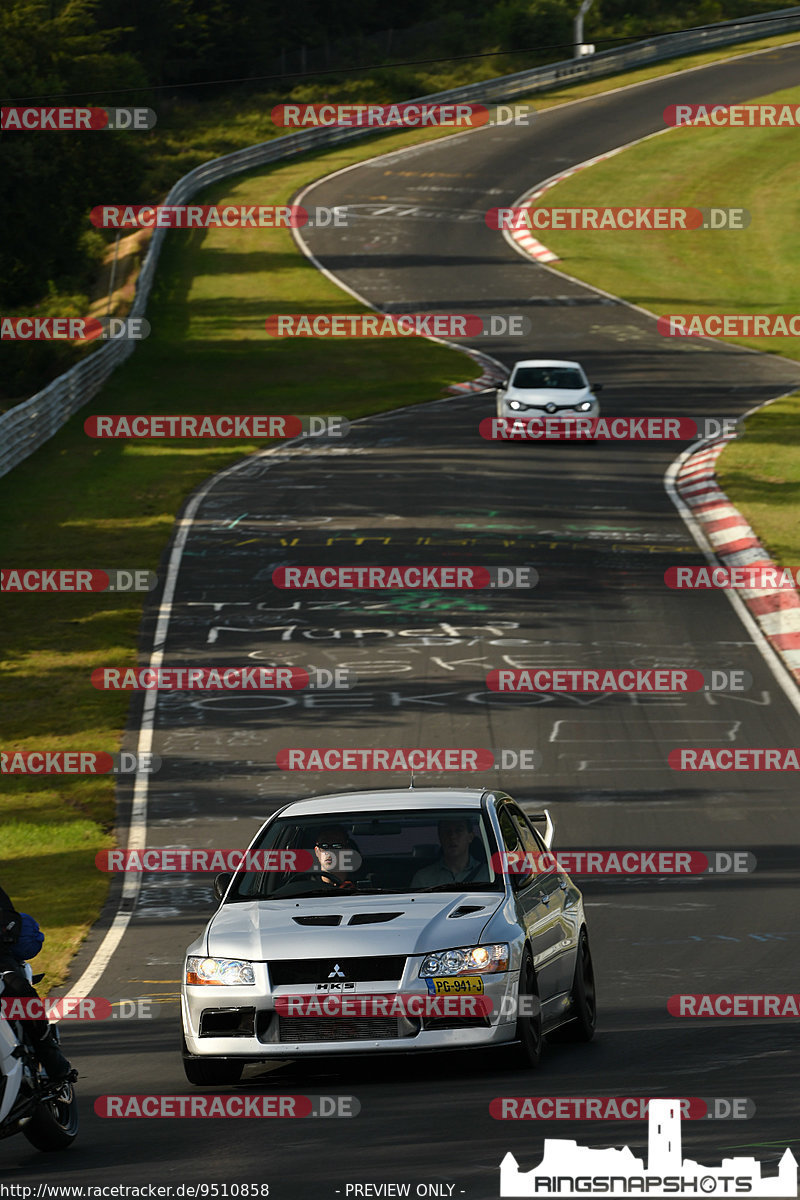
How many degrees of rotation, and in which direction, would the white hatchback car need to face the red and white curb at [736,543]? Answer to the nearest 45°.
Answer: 0° — it already faces it

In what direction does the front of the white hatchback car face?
toward the camera

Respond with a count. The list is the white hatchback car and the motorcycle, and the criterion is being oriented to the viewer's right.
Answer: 0

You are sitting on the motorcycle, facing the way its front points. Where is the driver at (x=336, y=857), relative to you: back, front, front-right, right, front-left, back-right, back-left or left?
back

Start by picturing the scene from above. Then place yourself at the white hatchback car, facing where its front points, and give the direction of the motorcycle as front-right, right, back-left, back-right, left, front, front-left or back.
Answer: front

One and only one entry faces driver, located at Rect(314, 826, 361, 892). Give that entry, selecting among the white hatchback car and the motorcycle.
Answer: the white hatchback car

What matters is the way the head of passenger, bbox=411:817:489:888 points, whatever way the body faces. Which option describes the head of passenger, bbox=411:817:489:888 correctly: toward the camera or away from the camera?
toward the camera

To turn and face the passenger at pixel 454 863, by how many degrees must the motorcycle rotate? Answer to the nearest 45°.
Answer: approximately 180°

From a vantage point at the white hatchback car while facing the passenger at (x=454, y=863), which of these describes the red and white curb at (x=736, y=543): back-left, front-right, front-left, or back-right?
front-left

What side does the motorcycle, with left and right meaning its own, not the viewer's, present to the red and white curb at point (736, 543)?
back

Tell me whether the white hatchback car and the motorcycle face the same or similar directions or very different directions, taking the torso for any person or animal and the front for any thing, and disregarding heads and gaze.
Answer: same or similar directions

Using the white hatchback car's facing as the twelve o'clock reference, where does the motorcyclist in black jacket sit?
The motorcyclist in black jacket is roughly at 12 o'clock from the white hatchback car.

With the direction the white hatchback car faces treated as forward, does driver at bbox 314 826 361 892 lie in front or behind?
in front
